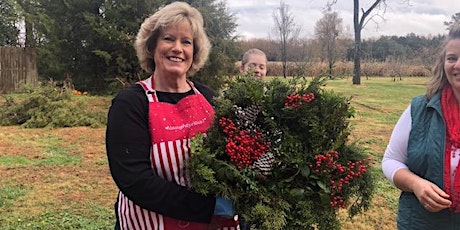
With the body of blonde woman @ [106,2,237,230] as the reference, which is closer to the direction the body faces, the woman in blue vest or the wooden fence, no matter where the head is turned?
the woman in blue vest

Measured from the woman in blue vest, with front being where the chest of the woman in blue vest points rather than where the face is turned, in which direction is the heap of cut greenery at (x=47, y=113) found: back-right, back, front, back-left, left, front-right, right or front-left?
back-right

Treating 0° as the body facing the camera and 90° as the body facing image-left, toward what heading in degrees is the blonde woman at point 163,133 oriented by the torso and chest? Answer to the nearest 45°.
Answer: approximately 315°

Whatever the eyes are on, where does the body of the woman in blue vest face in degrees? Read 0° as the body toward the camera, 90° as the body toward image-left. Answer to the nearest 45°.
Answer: approximately 0°

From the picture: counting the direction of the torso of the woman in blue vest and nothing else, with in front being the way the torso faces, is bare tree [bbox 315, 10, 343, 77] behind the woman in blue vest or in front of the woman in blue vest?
behind

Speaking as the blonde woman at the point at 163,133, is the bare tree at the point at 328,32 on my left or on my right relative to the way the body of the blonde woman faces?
on my left
